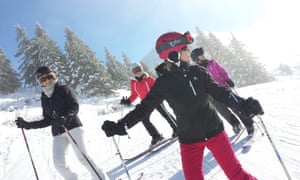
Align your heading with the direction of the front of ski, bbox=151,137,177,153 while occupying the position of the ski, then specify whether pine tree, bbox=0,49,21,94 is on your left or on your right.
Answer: on your right

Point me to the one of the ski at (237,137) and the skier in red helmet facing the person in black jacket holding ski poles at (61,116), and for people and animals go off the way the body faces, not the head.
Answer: the ski

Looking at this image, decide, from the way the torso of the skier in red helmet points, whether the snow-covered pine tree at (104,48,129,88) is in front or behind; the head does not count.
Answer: behind

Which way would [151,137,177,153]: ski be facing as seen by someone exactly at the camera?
facing the viewer and to the left of the viewer

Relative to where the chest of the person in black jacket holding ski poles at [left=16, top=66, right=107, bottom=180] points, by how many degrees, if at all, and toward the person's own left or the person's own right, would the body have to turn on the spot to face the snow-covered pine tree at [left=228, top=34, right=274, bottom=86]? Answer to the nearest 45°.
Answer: approximately 180°

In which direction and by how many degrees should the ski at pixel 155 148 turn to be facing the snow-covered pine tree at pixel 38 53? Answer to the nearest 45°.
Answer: approximately 135° to its right

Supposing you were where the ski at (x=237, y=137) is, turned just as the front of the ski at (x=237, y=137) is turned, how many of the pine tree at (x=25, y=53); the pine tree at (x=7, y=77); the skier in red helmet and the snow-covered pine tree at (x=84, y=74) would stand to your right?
3

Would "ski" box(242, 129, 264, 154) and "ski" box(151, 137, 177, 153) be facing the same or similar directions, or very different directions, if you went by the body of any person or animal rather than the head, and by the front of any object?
same or similar directions

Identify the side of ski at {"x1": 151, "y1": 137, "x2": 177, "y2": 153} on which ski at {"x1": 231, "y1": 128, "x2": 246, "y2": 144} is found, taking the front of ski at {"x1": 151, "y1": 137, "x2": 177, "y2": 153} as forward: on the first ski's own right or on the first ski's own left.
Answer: on the first ski's own left

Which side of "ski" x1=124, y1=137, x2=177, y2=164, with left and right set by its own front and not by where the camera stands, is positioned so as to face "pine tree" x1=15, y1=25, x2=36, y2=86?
right

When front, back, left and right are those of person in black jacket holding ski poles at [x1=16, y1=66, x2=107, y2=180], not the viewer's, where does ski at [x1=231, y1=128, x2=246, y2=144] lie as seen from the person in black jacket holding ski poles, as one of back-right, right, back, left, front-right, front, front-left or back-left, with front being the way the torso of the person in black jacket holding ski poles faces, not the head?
back-left

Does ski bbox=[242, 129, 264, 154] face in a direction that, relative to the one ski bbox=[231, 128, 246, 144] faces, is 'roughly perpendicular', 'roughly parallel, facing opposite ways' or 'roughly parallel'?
roughly parallel
